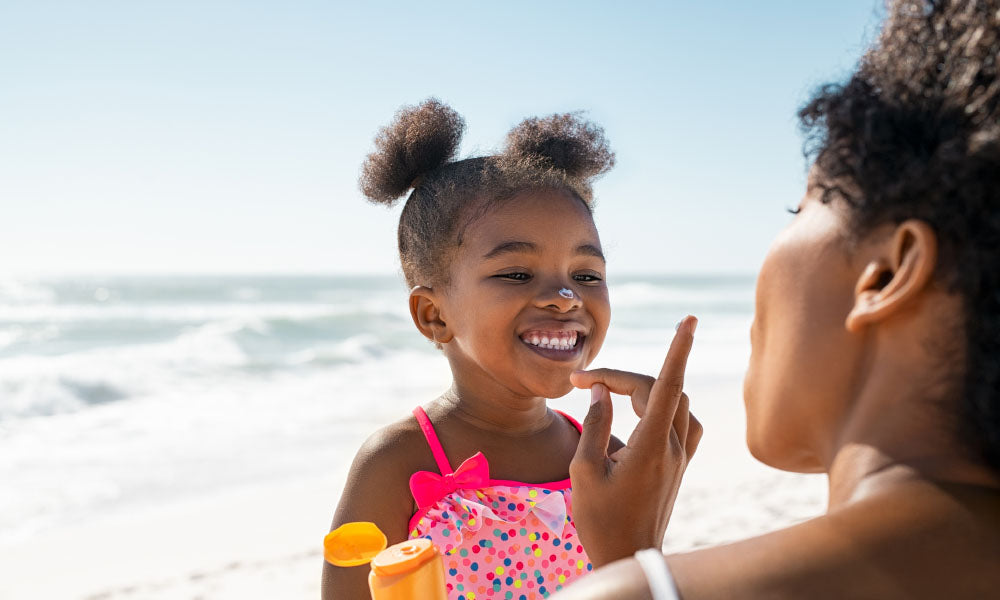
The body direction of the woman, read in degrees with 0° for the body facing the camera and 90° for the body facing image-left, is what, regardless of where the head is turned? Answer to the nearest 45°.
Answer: approximately 135°

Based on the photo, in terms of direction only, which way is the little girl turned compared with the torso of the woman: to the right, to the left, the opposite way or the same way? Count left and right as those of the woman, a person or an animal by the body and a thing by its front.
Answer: the opposite way

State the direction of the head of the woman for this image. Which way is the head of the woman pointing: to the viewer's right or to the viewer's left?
to the viewer's left

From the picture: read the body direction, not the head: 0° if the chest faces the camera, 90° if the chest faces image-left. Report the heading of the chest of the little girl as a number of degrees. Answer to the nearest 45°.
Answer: approximately 315°
